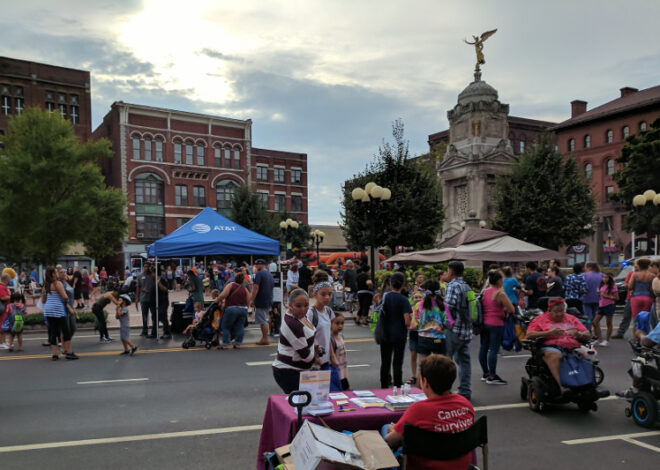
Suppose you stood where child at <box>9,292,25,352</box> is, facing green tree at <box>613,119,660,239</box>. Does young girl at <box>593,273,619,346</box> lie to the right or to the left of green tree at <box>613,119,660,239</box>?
right

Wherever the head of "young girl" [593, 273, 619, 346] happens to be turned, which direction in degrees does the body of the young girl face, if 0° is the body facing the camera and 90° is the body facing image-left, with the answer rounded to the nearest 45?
approximately 45°

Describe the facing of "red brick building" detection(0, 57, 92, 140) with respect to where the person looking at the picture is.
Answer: facing the viewer and to the right of the viewer

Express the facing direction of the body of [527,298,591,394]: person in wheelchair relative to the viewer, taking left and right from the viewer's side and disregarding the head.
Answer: facing the viewer
